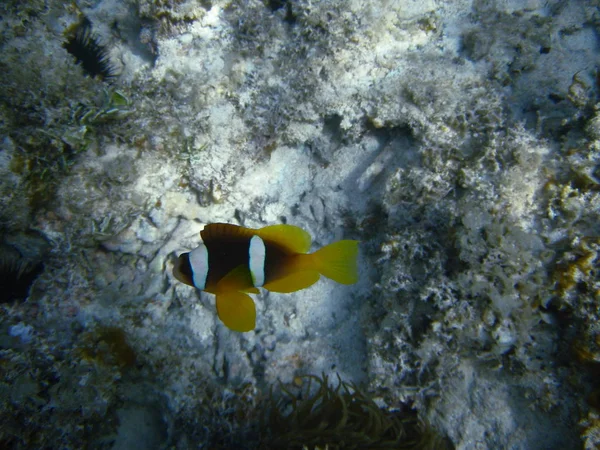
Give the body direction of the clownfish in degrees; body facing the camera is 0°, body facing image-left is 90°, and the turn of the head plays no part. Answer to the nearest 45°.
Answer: approximately 90°
